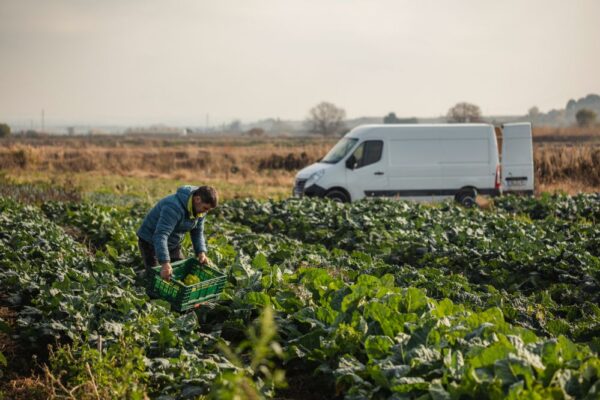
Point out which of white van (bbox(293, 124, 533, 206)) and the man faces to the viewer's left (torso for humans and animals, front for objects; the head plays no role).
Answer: the white van

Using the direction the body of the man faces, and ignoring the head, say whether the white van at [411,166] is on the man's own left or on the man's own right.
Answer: on the man's own left

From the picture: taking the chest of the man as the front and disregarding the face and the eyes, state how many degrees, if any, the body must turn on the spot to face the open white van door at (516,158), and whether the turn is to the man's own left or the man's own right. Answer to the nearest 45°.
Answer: approximately 90° to the man's own left

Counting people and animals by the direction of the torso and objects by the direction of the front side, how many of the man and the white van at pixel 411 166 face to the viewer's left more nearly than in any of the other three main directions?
1

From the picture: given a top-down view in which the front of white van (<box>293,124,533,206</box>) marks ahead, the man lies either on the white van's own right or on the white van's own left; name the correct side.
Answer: on the white van's own left

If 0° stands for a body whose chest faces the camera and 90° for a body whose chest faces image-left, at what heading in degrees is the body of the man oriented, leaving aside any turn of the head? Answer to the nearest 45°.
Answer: approximately 315°

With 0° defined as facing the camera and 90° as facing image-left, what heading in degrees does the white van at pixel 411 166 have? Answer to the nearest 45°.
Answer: approximately 90°
